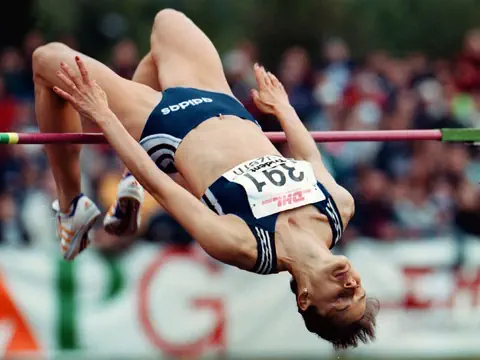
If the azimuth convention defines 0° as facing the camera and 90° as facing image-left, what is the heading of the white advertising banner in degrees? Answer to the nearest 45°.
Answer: approximately 0°
